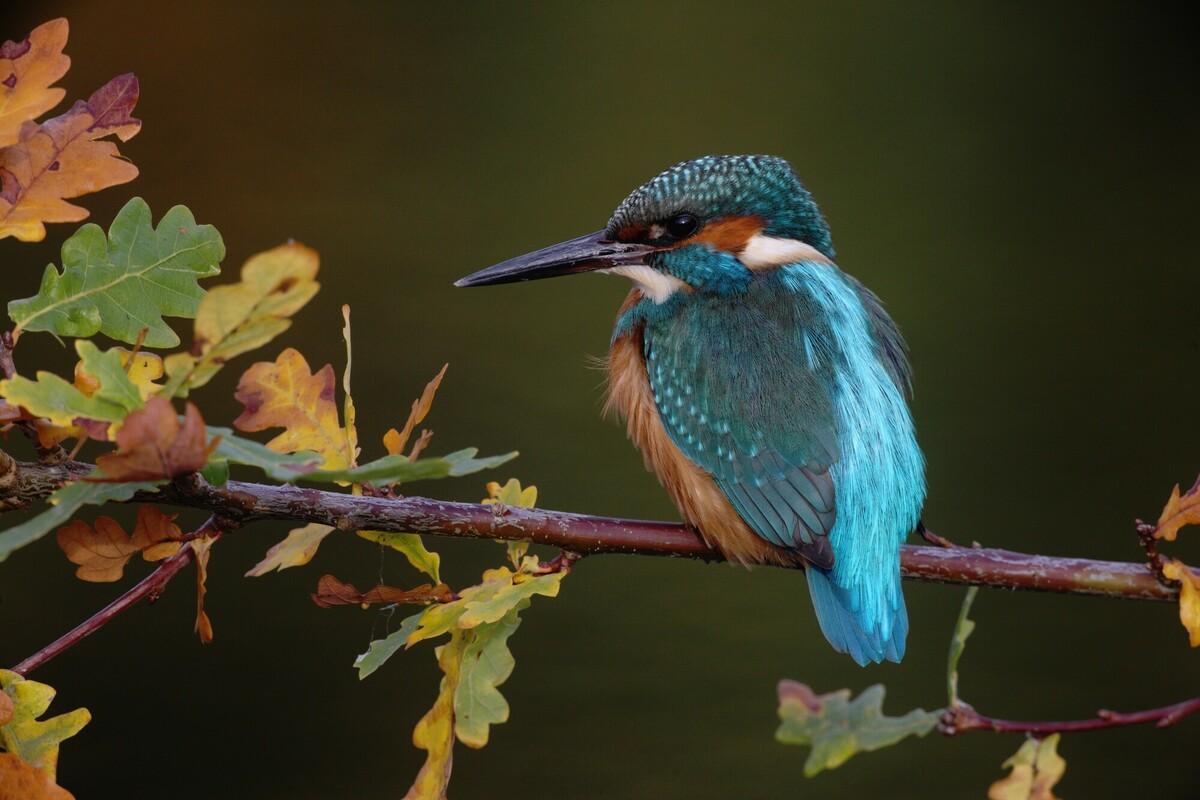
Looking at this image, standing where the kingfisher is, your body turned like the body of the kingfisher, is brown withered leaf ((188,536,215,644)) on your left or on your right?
on your left

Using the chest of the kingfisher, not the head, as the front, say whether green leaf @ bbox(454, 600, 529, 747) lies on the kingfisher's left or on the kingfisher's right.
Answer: on the kingfisher's left

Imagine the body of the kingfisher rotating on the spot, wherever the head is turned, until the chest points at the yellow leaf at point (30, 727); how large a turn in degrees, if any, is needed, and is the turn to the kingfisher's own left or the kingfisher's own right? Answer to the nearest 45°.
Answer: approximately 90° to the kingfisher's own left

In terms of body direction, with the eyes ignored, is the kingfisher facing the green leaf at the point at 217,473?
no

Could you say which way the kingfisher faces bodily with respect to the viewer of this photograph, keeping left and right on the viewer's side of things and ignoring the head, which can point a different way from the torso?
facing away from the viewer and to the left of the viewer

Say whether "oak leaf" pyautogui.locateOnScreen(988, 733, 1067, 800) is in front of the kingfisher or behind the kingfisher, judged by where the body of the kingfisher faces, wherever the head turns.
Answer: behind

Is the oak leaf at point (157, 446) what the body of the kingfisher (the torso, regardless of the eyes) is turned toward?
no

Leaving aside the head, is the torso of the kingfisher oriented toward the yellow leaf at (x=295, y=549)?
no

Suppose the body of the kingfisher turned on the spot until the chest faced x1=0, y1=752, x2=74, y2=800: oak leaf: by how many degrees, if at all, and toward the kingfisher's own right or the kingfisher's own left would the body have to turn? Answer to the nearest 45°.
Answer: approximately 90° to the kingfisher's own left

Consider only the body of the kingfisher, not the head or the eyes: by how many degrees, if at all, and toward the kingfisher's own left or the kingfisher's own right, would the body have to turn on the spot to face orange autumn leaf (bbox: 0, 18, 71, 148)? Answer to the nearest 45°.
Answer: approximately 90° to the kingfisher's own left

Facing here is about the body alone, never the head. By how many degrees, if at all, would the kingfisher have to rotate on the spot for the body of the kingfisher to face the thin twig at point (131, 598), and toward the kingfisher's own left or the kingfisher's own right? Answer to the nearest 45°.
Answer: approximately 90° to the kingfisher's own left

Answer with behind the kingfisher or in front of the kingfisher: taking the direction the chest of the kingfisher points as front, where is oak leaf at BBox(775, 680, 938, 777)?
behind
